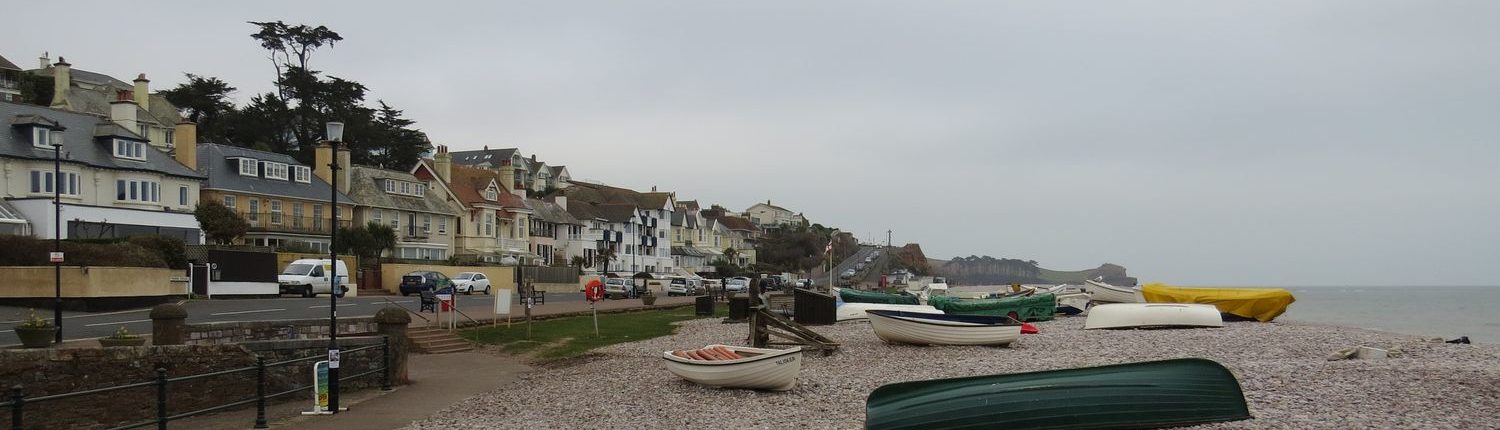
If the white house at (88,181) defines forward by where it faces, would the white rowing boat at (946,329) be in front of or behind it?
in front

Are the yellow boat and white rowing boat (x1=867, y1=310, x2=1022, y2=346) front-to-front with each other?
no

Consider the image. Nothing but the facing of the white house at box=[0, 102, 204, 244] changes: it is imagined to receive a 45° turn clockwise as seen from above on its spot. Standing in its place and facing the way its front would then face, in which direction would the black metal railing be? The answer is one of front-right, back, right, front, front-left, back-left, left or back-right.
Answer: front

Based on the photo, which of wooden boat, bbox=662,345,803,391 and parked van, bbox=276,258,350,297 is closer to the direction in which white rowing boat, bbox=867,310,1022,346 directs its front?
the parked van

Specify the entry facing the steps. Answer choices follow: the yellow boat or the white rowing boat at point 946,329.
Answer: the white rowing boat

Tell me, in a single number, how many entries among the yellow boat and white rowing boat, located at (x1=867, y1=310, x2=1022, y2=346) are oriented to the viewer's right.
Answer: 1

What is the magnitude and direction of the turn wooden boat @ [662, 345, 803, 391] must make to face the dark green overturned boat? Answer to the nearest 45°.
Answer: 0° — it already faces it

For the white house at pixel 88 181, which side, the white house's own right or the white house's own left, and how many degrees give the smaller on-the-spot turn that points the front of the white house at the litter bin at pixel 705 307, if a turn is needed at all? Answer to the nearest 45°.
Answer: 0° — it already faces it

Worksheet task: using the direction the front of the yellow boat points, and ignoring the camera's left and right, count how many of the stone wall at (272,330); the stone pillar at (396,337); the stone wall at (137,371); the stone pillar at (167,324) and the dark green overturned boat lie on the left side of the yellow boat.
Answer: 0

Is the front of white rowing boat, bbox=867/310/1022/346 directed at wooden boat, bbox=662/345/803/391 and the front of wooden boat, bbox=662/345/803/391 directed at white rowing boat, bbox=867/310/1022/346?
no

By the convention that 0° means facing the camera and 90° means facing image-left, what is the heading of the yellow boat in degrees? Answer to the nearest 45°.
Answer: approximately 270°

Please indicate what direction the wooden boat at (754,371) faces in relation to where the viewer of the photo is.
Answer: facing the viewer and to the right of the viewer

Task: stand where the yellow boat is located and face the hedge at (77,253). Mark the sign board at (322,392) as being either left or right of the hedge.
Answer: left

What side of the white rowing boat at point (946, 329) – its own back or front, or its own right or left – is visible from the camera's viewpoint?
left

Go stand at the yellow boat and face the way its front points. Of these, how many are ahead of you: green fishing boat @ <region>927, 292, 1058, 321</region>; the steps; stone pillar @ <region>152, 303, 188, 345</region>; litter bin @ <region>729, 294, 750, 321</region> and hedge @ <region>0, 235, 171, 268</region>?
0

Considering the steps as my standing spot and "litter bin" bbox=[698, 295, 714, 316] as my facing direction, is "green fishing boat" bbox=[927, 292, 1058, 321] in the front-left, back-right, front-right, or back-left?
front-right

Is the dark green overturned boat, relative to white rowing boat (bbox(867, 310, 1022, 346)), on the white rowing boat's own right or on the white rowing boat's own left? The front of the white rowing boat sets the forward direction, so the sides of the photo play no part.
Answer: on the white rowing boat's own left
